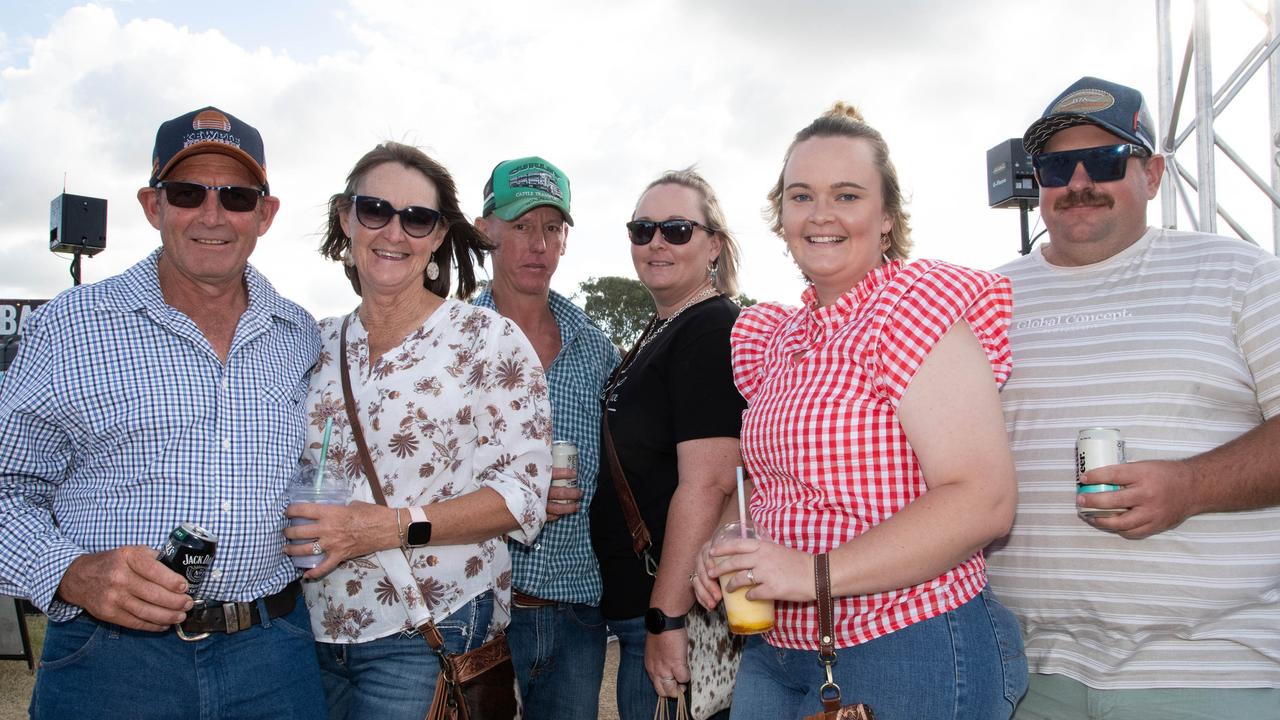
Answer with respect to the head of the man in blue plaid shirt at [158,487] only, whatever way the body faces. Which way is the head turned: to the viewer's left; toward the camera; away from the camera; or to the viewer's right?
toward the camera

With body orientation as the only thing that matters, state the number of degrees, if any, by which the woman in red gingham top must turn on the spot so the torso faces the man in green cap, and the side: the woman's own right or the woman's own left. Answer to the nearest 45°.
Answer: approximately 90° to the woman's own right

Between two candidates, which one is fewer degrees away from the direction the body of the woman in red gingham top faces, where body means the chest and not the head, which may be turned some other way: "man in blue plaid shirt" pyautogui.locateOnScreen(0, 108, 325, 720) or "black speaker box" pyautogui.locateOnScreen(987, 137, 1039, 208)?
the man in blue plaid shirt

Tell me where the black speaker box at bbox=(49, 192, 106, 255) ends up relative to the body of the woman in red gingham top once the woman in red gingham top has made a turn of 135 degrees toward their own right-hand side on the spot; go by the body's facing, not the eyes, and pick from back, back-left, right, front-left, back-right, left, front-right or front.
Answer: front-left

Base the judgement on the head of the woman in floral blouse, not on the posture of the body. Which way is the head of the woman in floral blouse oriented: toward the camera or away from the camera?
toward the camera

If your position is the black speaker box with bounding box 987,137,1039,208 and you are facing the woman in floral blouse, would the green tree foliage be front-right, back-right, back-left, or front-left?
back-right

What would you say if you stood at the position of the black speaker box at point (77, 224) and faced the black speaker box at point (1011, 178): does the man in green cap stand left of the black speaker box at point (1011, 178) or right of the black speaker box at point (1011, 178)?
right

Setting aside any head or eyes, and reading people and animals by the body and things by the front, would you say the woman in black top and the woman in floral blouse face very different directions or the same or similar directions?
same or similar directions

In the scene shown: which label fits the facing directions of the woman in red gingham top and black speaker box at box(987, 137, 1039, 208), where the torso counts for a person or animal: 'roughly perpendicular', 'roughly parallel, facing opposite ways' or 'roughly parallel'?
roughly parallel

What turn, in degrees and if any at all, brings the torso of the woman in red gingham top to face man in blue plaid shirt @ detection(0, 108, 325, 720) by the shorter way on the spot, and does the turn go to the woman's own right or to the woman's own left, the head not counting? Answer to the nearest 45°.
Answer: approximately 45° to the woman's own right

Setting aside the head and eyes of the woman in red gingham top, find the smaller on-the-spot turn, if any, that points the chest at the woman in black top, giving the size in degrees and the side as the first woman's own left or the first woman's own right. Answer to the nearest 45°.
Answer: approximately 90° to the first woman's own right

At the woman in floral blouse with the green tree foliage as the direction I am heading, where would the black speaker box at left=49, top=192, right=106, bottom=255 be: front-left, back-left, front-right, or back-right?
front-left

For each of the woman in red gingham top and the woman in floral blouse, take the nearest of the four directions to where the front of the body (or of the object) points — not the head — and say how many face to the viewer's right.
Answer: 0

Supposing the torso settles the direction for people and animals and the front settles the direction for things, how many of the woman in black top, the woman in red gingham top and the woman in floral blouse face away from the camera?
0

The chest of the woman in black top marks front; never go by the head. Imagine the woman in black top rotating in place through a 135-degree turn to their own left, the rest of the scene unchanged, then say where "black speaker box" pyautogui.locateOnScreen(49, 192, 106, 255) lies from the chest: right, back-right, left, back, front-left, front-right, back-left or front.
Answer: back-left

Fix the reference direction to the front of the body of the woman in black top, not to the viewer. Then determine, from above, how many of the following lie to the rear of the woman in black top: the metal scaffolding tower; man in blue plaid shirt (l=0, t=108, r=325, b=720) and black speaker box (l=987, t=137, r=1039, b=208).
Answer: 2

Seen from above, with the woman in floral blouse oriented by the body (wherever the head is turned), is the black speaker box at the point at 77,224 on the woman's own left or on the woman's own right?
on the woman's own right

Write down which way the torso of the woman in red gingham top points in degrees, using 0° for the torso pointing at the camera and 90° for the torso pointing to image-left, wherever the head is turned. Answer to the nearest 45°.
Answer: approximately 45°

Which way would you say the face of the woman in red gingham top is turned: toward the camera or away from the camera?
toward the camera
